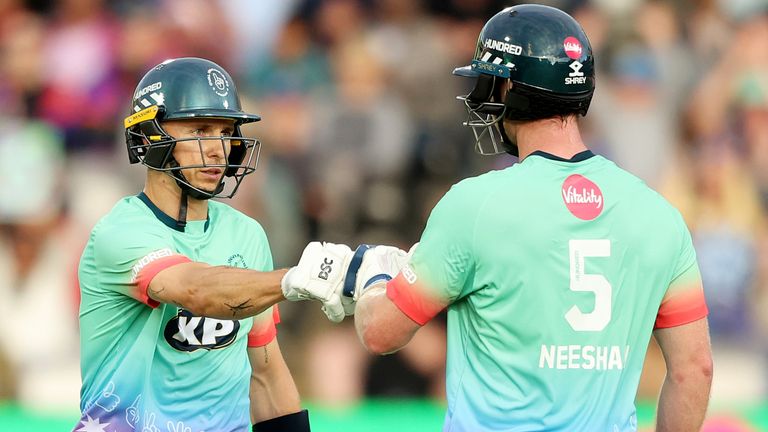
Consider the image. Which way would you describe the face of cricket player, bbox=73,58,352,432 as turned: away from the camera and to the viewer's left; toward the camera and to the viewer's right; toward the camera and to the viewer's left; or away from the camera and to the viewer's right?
toward the camera and to the viewer's right

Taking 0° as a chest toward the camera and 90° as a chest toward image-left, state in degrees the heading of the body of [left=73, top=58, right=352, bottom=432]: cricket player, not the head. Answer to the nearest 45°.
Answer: approximately 315°

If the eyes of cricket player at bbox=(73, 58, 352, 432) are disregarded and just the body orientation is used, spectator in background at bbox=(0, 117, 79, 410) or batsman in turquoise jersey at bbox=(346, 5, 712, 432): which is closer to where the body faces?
the batsman in turquoise jersey

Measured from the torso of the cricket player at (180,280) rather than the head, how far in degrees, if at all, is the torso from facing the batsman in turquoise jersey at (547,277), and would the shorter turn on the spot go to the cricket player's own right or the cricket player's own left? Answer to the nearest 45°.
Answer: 0° — they already face them

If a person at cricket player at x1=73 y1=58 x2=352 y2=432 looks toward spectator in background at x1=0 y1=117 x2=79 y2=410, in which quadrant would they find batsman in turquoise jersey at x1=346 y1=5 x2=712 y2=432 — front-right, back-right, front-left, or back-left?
back-right

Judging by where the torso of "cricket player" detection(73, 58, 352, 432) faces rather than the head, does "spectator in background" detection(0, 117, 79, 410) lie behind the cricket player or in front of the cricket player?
behind
